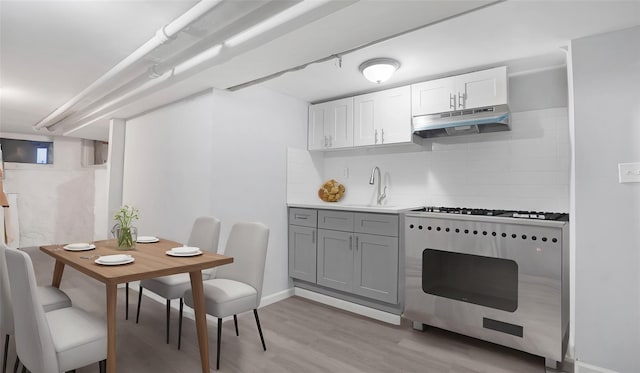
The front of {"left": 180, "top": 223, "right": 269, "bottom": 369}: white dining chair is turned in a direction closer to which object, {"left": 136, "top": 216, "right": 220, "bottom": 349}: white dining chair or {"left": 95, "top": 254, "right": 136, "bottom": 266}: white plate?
the white plate

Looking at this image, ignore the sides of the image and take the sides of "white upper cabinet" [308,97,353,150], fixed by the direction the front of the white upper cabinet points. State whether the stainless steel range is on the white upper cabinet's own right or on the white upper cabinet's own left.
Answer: on the white upper cabinet's own left

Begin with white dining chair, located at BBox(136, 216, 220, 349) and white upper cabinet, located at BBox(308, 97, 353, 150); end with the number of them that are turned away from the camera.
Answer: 0

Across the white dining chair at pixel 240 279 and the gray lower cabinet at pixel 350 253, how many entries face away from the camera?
0

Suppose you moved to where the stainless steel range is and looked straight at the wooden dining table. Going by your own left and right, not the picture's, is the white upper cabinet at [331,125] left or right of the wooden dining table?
right

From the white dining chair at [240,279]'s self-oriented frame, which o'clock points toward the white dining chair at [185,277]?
the white dining chair at [185,277] is roughly at 3 o'clock from the white dining chair at [240,279].

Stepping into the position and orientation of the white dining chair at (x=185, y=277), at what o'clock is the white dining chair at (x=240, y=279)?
the white dining chair at (x=240, y=279) is roughly at 9 o'clock from the white dining chair at (x=185, y=277).

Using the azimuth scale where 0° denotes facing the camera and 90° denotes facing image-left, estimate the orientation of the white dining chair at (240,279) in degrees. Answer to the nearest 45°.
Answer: approximately 45°

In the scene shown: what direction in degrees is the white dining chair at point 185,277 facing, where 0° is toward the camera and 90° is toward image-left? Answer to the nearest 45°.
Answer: approximately 45°
